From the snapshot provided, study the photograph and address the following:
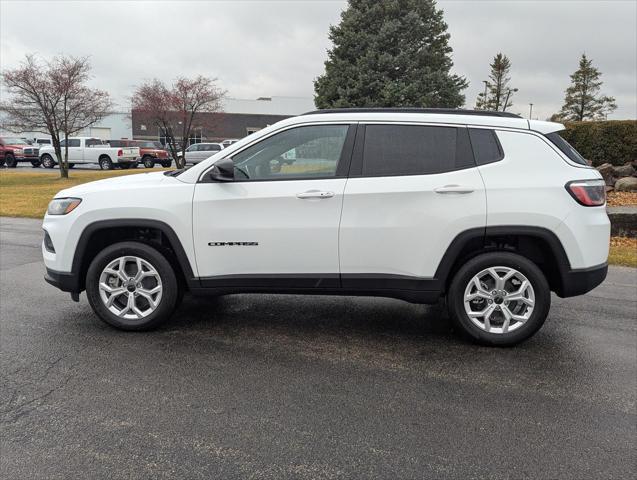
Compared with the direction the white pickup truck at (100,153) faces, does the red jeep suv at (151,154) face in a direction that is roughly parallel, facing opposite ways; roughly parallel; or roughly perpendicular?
roughly parallel, facing opposite ways

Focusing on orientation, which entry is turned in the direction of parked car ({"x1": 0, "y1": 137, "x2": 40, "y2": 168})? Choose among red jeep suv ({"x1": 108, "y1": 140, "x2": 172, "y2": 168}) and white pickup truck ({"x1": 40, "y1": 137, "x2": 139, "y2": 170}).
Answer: the white pickup truck

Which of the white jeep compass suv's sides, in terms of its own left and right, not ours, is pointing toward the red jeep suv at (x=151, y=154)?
right

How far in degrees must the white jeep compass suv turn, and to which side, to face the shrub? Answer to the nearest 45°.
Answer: approximately 135° to its right

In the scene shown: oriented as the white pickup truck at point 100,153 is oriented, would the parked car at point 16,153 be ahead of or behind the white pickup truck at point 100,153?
ahead

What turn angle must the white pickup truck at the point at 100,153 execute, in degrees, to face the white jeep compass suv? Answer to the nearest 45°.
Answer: approximately 135° to its left

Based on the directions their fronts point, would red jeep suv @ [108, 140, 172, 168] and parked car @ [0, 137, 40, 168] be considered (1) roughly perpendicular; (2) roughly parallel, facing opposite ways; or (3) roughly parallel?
roughly parallel

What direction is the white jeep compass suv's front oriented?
to the viewer's left

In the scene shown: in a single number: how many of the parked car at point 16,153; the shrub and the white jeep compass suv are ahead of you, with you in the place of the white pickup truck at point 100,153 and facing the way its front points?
1

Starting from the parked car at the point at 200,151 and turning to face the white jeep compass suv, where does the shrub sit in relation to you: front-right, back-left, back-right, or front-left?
front-left
